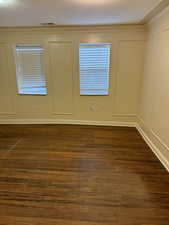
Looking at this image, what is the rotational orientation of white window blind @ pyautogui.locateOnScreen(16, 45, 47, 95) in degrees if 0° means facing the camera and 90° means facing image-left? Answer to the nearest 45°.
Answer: approximately 0°

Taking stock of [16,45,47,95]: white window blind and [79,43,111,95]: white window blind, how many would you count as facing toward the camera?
2

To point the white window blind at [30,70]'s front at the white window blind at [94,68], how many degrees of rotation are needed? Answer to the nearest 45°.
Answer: approximately 90° to its left

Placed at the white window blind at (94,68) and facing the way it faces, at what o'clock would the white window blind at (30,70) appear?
the white window blind at (30,70) is roughly at 3 o'clock from the white window blind at (94,68).
